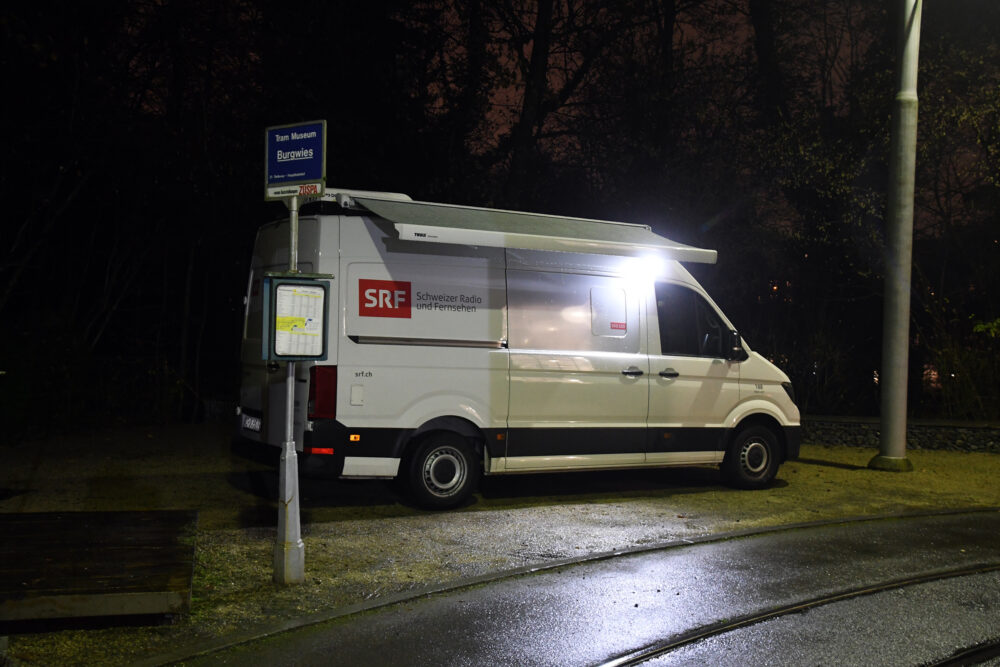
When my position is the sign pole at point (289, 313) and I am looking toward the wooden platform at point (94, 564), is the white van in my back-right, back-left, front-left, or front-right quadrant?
back-right

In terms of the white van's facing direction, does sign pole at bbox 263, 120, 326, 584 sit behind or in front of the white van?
behind

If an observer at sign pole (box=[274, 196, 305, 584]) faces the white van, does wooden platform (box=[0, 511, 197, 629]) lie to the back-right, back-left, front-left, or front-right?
back-left

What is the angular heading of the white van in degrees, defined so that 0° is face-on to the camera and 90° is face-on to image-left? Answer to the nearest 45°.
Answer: approximately 225°

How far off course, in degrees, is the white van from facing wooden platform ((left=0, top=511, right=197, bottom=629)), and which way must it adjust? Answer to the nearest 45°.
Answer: approximately 180°

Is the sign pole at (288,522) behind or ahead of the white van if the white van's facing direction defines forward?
behind
